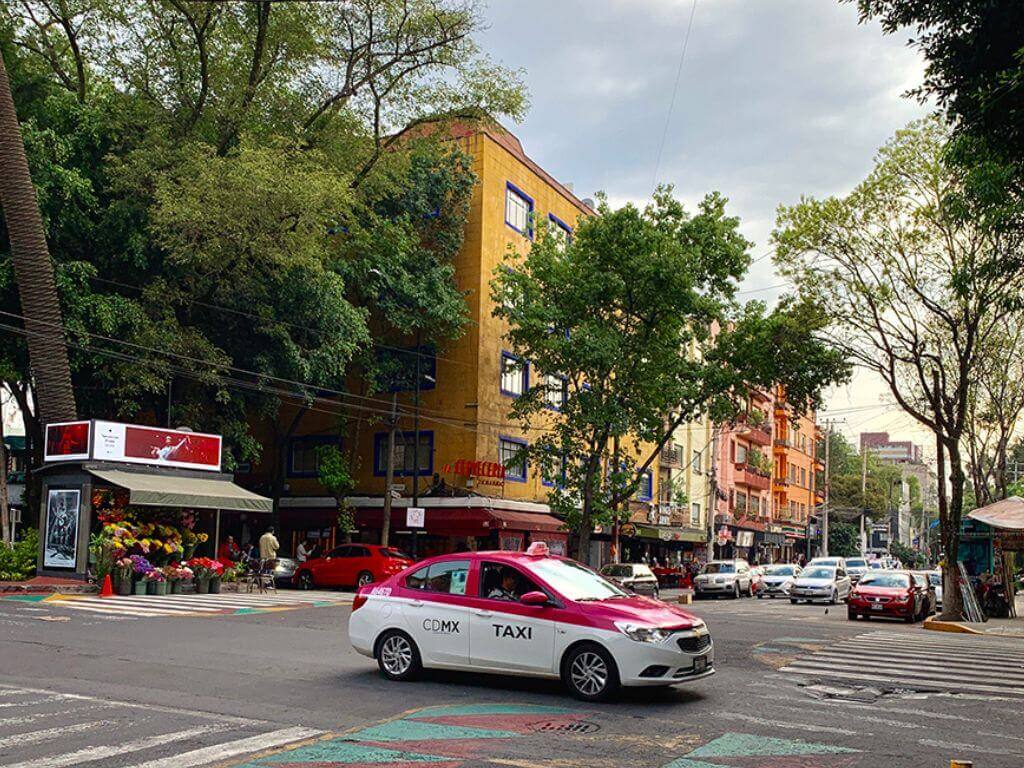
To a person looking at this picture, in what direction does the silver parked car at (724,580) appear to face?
facing the viewer and to the left of the viewer

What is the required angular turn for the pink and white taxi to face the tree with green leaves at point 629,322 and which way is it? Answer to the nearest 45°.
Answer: approximately 135° to its left

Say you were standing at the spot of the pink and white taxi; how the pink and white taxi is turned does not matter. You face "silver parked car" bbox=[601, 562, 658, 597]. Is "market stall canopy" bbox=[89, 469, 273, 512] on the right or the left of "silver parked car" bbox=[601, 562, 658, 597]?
left

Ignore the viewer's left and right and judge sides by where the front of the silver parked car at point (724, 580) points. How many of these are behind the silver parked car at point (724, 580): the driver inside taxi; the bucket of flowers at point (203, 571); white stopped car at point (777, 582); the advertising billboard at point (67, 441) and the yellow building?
1

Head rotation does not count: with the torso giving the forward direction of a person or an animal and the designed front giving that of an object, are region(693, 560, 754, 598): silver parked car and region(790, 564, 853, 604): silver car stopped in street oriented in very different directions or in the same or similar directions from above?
same or similar directions

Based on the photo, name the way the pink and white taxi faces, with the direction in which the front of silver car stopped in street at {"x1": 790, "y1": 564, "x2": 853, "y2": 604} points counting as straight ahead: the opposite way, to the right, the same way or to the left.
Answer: to the left

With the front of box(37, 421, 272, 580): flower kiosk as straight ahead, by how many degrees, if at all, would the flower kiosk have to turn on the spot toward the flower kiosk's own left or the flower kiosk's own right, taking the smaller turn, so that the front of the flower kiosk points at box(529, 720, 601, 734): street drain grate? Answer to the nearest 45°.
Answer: approximately 45° to the flower kiosk's own right

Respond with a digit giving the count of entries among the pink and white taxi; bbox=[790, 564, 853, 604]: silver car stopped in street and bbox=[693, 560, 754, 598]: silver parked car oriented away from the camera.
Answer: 0

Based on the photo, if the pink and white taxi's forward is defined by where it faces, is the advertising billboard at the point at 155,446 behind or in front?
behind

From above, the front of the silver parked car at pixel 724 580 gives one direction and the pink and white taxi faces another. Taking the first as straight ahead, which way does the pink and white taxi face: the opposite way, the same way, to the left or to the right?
to the left

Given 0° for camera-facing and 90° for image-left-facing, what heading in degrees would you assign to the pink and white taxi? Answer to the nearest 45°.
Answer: approximately 315°

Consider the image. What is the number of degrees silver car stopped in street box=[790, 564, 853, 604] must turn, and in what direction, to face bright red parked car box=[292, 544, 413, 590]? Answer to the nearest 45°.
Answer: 0° — it already faces it
